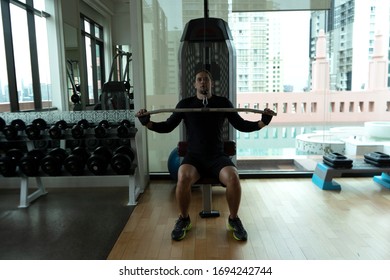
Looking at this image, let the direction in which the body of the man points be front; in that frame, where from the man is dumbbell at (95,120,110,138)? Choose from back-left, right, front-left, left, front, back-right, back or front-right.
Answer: back-right

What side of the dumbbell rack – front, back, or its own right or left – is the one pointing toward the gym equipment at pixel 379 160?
left

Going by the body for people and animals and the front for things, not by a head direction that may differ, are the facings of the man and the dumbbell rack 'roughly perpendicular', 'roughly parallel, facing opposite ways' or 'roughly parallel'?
roughly parallel

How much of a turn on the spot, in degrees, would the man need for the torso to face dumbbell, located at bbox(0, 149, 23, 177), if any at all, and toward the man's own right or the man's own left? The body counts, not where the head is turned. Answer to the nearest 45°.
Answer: approximately 90° to the man's own right

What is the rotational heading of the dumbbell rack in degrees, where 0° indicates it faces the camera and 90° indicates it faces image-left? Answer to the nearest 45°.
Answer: approximately 0°

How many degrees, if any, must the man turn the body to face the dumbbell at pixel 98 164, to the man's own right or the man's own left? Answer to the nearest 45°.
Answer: approximately 135° to the man's own right

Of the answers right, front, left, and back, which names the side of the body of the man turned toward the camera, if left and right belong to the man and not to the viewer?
front

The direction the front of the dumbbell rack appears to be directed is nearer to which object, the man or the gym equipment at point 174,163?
the man

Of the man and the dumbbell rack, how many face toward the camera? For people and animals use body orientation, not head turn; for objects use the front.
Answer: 2

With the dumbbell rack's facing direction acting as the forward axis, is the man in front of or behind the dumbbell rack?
in front
